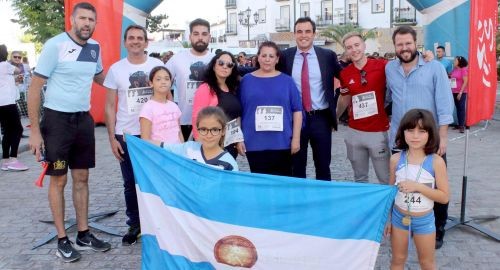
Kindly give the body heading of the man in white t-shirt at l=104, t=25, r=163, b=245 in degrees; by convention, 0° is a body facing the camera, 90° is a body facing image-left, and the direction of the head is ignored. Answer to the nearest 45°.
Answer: approximately 0°

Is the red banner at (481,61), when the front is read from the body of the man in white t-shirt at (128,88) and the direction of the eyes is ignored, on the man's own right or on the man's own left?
on the man's own left

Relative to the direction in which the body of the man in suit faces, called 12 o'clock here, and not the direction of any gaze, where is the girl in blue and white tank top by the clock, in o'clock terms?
The girl in blue and white tank top is roughly at 11 o'clock from the man in suit.

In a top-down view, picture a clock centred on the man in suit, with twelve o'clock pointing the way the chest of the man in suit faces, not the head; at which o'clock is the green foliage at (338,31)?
The green foliage is roughly at 6 o'clock from the man in suit.

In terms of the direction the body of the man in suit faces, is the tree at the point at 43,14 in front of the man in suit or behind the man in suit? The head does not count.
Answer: behind

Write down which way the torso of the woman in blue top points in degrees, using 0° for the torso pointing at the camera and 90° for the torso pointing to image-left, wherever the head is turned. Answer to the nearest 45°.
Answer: approximately 0°

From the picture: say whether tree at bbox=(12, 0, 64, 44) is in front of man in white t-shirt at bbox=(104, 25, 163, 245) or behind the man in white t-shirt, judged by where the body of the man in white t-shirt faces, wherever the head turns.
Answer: behind

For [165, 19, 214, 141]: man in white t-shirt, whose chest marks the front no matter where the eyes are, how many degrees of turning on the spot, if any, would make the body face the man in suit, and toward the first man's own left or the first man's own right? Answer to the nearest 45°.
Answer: approximately 90° to the first man's own left

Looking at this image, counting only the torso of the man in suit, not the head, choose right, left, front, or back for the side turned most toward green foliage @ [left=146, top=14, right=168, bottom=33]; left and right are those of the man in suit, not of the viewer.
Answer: back
